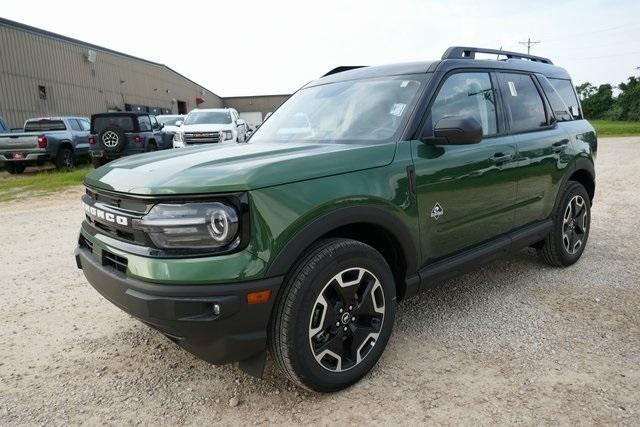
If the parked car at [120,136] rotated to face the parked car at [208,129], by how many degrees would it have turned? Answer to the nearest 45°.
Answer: approximately 45° to its right

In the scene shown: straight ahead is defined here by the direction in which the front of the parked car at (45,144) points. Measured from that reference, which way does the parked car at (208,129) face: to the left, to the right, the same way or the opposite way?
the opposite way

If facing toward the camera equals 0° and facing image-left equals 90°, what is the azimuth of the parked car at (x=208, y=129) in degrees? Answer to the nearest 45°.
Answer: approximately 45°

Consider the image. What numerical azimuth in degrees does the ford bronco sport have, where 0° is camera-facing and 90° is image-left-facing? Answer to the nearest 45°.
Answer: approximately 45°

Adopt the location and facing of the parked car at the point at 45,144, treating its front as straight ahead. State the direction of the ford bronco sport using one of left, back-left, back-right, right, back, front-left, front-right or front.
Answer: back-right

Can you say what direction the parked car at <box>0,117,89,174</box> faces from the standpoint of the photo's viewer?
facing away from the viewer and to the right of the viewer

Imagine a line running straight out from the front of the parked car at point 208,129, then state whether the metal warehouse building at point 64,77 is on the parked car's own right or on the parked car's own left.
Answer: on the parked car's own right

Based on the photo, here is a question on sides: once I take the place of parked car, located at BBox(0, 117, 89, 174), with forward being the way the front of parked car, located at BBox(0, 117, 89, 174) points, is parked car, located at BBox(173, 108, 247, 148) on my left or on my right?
on my right

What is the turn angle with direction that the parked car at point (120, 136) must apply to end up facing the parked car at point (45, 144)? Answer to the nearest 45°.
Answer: approximately 90° to its left

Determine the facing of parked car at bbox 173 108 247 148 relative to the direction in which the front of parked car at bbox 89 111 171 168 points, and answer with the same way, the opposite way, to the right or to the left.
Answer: the opposite way

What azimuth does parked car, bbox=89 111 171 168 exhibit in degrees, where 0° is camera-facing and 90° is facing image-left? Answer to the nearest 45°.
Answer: approximately 225°
